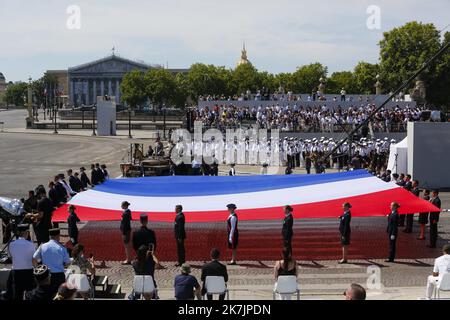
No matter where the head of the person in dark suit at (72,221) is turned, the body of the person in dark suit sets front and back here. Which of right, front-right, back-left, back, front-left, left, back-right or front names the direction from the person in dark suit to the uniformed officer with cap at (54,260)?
back-right

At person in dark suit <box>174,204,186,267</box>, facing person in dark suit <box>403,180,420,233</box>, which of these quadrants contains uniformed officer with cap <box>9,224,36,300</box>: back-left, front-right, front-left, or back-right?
back-right

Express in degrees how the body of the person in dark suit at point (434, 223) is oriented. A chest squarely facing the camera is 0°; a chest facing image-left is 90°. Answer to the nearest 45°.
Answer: approximately 90°

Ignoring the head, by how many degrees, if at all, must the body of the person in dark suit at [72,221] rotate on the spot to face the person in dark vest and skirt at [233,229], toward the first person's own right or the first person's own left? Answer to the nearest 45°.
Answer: approximately 45° to the first person's own right

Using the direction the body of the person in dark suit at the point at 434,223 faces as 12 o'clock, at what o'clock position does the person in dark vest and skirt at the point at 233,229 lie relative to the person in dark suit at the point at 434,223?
the person in dark vest and skirt at the point at 233,229 is roughly at 11 o'clock from the person in dark suit at the point at 434,223.

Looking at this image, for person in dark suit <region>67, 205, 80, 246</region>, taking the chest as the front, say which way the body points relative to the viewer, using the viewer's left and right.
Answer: facing away from the viewer and to the right of the viewer
